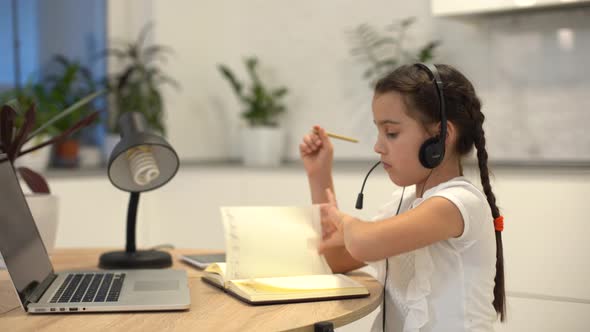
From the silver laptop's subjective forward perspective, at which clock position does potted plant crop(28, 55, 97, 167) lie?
The potted plant is roughly at 9 o'clock from the silver laptop.

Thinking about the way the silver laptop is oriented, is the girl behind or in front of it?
in front

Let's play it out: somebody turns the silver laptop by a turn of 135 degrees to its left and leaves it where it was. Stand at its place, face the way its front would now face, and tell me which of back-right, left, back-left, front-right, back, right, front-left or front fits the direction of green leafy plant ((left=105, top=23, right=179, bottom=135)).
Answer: front-right

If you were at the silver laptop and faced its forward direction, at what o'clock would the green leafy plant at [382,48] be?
The green leafy plant is roughly at 10 o'clock from the silver laptop.

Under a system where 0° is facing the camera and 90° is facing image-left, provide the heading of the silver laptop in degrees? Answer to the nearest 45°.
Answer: approximately 270°

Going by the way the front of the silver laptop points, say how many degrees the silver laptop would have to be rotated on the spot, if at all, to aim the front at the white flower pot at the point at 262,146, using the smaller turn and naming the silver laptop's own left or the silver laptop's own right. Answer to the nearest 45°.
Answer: approximately 90° to the silver laptop's own left

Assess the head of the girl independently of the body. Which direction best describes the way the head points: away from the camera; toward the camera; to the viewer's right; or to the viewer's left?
to the viewer's left
